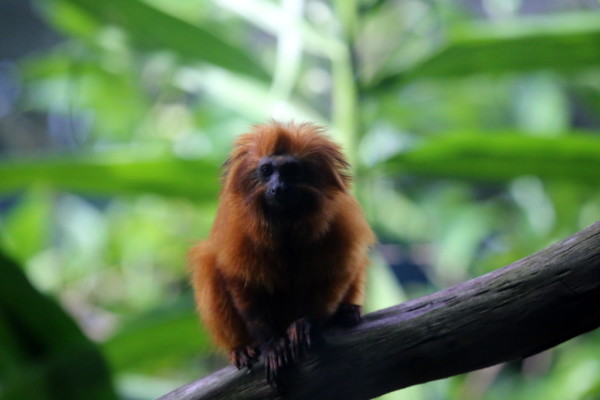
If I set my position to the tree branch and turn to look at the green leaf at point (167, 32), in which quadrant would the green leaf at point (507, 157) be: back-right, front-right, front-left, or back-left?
front-right

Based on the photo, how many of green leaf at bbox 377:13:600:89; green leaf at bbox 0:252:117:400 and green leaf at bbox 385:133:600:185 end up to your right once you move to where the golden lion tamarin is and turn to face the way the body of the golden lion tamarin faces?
1

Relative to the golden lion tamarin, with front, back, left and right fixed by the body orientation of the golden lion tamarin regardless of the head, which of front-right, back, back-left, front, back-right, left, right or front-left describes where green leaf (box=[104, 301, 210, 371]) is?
back-right

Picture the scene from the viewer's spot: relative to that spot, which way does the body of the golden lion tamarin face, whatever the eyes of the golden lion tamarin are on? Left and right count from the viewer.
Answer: facing the viewer

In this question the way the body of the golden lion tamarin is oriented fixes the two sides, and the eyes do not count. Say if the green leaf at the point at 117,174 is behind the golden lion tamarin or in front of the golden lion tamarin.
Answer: behind

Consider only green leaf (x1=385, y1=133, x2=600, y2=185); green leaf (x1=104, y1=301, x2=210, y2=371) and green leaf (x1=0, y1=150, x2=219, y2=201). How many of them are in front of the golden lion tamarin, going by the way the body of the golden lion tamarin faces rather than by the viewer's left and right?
0

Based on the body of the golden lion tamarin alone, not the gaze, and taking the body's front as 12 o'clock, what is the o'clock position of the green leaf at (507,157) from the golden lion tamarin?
The green leaf is roughly at 8 o'clock from the golden lion tamarin.

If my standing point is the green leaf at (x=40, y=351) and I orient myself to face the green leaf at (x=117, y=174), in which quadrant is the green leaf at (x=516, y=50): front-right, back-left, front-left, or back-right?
front-right
